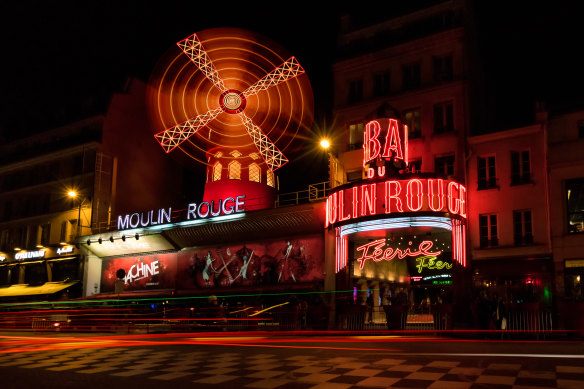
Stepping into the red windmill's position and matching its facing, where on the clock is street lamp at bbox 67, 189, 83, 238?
The street lamp is roughly at 4 o'clock from the red windmill.

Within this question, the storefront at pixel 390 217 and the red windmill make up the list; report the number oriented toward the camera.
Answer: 2

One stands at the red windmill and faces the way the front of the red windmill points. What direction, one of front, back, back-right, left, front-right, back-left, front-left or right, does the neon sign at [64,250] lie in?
back-right

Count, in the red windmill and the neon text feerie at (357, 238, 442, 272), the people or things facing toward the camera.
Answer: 2

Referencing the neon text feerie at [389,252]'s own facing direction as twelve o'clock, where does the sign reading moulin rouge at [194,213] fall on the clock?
The sign reading moulin rouge is roughly at 4 o'clock from the neon text feerie.

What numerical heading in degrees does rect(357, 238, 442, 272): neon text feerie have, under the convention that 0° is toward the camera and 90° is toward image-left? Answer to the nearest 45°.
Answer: approximately 0°

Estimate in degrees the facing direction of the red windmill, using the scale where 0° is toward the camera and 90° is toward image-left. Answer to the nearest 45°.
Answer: approximately 0°

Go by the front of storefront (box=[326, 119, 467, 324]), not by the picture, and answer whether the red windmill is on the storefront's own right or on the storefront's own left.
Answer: on the storefront's own right

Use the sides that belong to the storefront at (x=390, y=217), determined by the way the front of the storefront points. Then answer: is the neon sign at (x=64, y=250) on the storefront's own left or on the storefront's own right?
on the storefront's own right

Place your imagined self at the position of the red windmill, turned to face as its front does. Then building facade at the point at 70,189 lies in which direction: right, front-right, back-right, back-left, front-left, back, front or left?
back-right

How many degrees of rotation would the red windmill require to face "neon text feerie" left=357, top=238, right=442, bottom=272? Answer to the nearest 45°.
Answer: approximately 45° to its left
